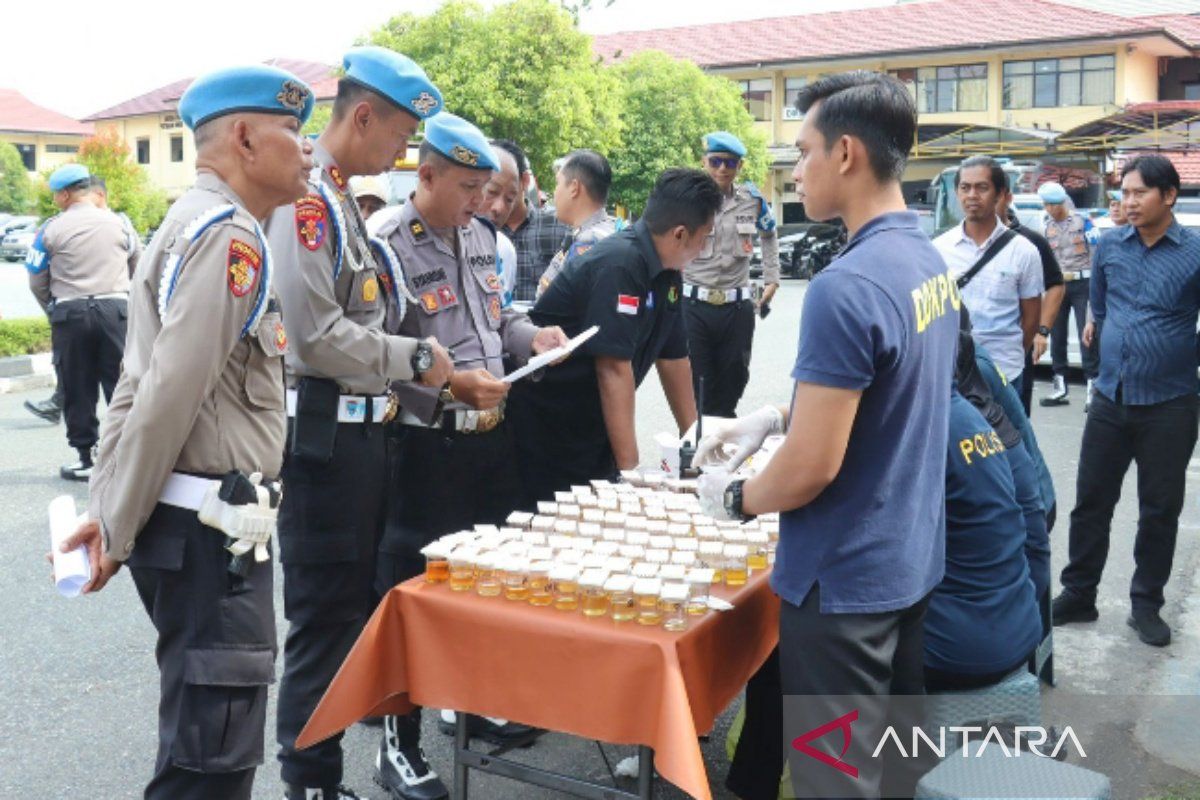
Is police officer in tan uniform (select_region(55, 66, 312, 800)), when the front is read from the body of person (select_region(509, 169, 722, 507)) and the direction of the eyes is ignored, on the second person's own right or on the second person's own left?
on the second person's own right

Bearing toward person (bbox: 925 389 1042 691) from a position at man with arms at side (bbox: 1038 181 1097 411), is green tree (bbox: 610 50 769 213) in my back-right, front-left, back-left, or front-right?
back-right

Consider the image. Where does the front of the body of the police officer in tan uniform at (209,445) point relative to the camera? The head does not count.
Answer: to the viewer's right

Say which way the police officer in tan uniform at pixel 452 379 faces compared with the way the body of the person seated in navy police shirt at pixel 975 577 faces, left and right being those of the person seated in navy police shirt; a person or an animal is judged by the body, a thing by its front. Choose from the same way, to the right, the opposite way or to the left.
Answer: the opposite way

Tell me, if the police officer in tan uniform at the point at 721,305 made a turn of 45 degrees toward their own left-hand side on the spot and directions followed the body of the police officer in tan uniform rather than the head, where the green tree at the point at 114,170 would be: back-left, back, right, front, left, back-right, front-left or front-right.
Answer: back

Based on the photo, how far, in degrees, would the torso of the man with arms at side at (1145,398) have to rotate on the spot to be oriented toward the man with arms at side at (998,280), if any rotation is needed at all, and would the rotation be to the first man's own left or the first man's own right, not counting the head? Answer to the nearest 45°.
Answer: approximately 90° to the first man's own right

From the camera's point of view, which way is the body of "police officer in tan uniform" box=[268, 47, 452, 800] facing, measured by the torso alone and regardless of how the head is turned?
to the viewer's right

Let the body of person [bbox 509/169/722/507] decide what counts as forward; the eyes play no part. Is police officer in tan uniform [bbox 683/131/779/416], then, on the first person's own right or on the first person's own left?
on the first person's own left

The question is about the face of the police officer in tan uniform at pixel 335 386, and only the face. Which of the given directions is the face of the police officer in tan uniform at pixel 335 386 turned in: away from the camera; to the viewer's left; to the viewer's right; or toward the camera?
to the viewer's right

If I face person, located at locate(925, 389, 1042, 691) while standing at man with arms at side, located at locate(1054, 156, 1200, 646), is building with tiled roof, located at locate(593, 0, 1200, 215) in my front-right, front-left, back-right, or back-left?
back-right

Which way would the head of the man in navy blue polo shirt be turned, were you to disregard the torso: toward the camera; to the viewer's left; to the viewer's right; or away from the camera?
to the viewer's left

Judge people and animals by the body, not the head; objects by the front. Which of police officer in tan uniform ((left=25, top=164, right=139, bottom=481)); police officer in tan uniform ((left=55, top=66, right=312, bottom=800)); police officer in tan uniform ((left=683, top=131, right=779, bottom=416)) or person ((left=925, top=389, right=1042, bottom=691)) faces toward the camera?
police officer in tan uniform ((left=683, top=131, right=779, bottom=416))

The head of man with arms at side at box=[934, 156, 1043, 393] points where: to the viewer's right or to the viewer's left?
to the viewer's left

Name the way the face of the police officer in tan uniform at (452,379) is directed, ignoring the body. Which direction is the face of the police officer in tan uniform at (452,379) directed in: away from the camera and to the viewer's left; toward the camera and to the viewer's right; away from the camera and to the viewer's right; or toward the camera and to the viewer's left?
toward the camera and to the viewer's right

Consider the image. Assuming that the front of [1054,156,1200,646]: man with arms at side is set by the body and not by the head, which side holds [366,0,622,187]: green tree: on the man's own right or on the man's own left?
on the man's own right
